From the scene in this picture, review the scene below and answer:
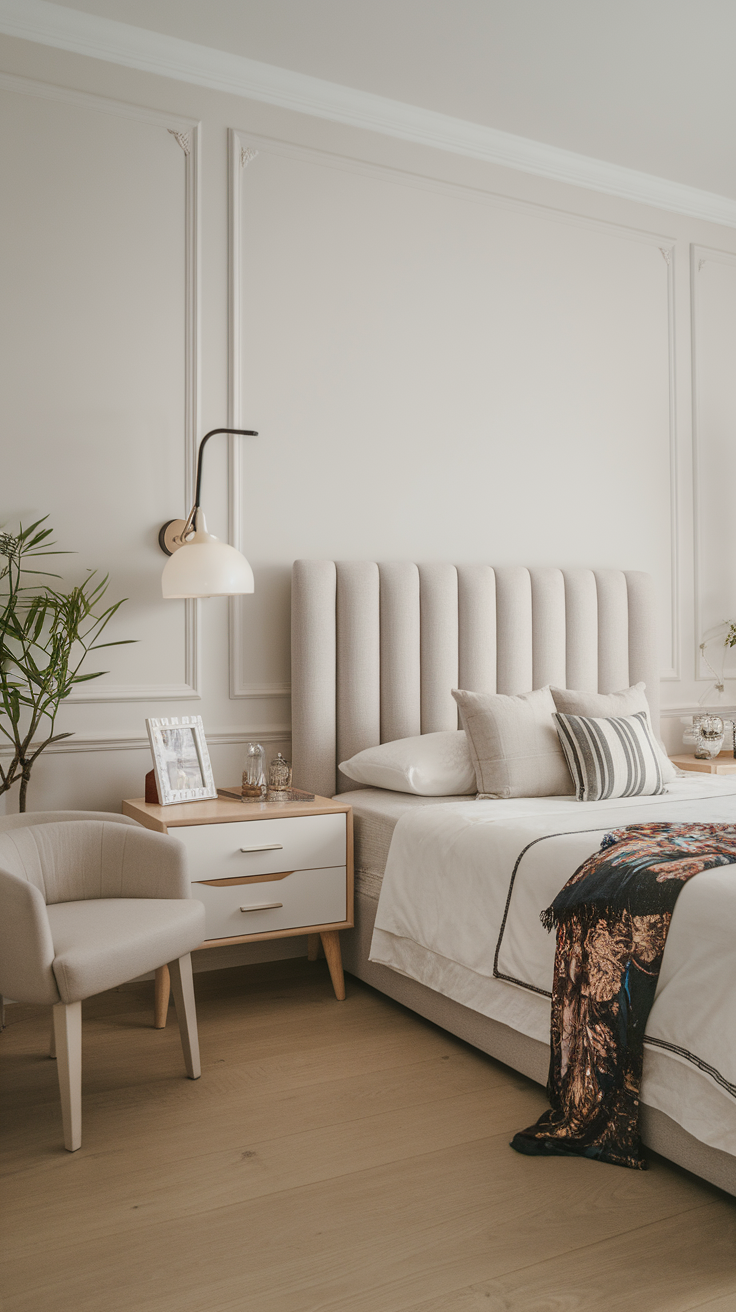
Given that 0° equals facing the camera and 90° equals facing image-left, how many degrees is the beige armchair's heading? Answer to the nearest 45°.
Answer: approximately 315°

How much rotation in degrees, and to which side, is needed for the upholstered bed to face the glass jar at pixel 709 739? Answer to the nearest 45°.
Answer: approximately 90° to its left

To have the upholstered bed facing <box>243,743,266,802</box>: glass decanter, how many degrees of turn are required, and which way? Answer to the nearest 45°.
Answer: approximately 90° to its right

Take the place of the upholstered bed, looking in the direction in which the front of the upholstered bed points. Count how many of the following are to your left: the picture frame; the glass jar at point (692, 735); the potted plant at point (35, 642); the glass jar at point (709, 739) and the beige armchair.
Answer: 2

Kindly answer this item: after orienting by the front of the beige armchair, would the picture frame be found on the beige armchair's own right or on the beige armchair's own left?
on the beige armchair's own left

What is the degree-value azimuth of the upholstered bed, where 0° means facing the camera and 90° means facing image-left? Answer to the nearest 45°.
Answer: approximately 315°

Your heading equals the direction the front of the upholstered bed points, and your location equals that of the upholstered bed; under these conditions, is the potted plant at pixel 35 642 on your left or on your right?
on your right

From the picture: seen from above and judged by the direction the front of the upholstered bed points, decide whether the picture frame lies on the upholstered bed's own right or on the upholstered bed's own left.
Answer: on the upholstered bed's own right
